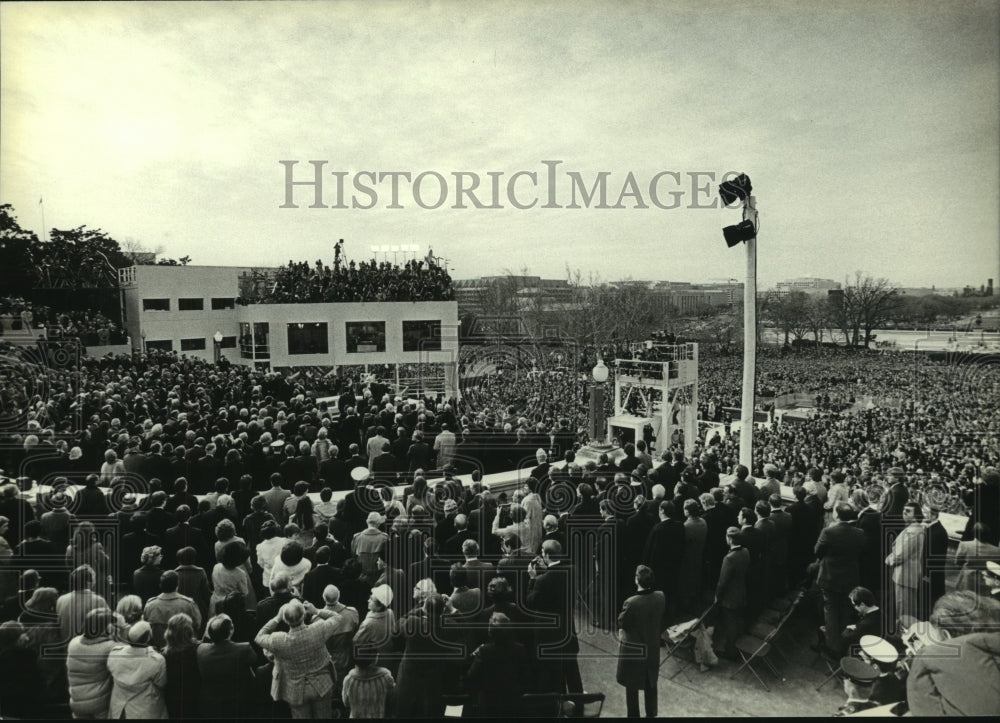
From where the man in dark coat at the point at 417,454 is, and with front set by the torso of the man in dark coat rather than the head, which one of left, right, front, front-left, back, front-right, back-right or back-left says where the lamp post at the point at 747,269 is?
right

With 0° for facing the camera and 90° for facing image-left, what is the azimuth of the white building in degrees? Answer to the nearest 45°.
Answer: approximately 0°

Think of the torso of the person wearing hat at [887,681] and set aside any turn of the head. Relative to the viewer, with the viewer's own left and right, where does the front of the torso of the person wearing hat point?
facing away from the viewer and to the left of the viewer

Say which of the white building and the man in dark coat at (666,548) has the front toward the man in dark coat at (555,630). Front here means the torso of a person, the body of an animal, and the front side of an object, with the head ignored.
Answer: the white building

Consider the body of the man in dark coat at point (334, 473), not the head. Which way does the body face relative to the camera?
away from the camera

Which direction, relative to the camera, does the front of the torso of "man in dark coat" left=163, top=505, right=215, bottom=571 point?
away from the camera

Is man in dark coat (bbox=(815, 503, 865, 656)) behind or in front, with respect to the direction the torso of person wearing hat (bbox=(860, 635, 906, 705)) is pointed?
in front

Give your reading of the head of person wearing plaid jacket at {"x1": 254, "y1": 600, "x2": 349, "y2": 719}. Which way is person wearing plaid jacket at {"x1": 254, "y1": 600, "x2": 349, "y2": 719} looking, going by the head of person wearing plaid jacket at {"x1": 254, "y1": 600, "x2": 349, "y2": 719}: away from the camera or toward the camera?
away from the camera

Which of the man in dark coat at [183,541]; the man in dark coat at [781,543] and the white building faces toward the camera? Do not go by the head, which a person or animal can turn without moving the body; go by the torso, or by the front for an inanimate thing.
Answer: the white building

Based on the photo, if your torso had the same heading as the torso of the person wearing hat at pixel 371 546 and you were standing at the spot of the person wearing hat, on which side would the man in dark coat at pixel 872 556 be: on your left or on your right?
on your right

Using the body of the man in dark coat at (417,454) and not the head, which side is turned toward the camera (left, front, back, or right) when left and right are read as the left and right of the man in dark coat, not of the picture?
back

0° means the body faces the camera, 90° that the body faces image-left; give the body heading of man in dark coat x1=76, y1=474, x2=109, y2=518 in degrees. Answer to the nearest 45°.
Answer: approximately 180°

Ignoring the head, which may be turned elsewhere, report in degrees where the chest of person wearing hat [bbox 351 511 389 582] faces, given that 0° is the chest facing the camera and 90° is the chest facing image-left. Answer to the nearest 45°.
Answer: approximately 180°

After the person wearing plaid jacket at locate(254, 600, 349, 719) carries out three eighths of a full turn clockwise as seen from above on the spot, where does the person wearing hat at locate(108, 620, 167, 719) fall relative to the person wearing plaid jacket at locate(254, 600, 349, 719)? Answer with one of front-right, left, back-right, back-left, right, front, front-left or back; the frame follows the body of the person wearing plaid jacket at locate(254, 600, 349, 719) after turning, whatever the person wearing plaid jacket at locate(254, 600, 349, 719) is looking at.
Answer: back-right
